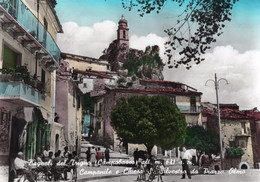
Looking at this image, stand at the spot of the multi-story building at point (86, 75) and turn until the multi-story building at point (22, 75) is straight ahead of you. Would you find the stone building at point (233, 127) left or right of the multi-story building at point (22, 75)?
left

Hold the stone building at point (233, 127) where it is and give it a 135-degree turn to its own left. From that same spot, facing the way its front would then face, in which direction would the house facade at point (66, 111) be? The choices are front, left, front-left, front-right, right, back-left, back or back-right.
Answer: back

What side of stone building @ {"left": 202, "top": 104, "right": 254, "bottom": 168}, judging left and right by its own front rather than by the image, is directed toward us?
front

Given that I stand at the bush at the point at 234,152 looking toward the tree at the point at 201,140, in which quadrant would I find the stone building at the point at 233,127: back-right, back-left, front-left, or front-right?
front-right

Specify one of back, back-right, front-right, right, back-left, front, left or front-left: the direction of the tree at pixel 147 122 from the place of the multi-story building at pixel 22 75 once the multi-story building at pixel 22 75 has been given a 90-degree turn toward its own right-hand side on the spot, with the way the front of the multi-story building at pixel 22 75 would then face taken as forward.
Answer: back

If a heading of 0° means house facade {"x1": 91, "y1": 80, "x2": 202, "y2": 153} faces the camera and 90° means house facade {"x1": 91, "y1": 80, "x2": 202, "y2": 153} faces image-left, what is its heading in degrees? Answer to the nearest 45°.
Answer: approximately 0°

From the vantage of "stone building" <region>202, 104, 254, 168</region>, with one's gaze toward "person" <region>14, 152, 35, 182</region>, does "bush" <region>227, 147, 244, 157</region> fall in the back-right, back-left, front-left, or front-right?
front-left

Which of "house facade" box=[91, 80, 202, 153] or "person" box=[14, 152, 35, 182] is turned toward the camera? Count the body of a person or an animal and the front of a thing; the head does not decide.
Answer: the house facade

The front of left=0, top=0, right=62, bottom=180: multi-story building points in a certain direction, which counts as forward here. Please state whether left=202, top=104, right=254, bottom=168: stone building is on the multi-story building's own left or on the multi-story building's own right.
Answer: on the multi-story building's own left

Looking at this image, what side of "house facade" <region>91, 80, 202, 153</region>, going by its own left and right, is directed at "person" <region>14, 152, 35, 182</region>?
front
